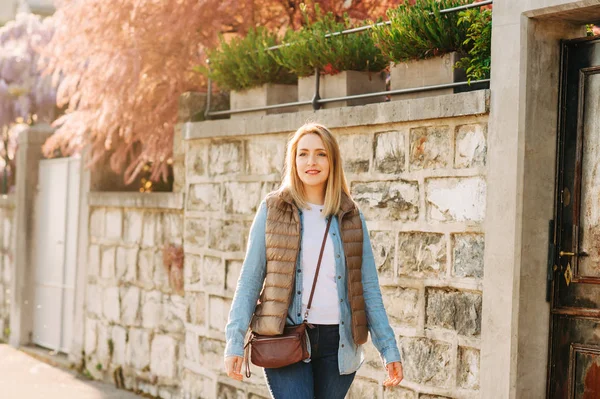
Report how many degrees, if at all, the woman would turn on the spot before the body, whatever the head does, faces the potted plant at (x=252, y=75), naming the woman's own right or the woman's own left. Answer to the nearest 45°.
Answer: approximately 180°

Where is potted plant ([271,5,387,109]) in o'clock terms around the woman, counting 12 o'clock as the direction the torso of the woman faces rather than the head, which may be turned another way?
The potted plant is roughly at 6 o'clock from the woman.

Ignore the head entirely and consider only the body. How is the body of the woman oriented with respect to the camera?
toward the camera

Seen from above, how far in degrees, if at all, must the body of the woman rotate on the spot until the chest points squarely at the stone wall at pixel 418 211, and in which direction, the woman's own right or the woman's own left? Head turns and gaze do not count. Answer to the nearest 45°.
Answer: approximately 135° to the woman's own left

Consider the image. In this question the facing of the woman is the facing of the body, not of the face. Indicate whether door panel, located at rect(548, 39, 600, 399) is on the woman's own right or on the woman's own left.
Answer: on the woman's own left

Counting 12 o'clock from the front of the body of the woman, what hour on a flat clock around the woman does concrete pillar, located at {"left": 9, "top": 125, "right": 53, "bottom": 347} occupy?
The concrete pillar is roughly at 5 o'clock from the woman.

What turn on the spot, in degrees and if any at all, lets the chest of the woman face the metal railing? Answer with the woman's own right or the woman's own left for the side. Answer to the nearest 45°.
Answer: approximately 180°
